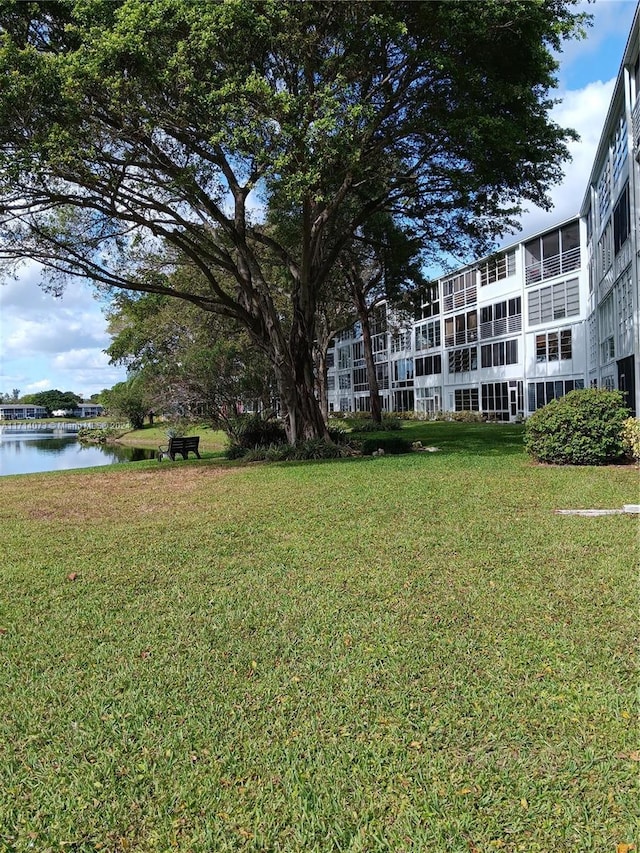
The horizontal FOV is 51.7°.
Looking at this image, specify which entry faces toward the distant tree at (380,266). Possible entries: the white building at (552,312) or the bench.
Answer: the white building

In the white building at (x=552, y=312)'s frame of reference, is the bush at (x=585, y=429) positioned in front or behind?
in front

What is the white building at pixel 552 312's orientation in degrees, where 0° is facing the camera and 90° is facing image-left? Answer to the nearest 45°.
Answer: approximately 45°

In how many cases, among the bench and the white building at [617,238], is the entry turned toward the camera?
0

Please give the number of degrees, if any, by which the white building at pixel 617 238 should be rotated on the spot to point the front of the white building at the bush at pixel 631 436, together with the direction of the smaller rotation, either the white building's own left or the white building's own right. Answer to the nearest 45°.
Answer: approximately 90° to the white building's own left

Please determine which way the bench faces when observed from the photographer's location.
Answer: facing away from the viewer and to the left of the viewer

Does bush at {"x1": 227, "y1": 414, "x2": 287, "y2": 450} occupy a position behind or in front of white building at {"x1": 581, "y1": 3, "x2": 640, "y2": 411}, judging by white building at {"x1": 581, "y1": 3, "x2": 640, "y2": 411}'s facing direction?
in front

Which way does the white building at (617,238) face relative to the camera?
to the viewer's left

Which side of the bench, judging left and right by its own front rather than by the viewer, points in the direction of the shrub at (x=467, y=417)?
right

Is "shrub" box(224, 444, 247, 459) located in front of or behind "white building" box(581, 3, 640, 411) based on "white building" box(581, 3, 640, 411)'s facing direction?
in front
